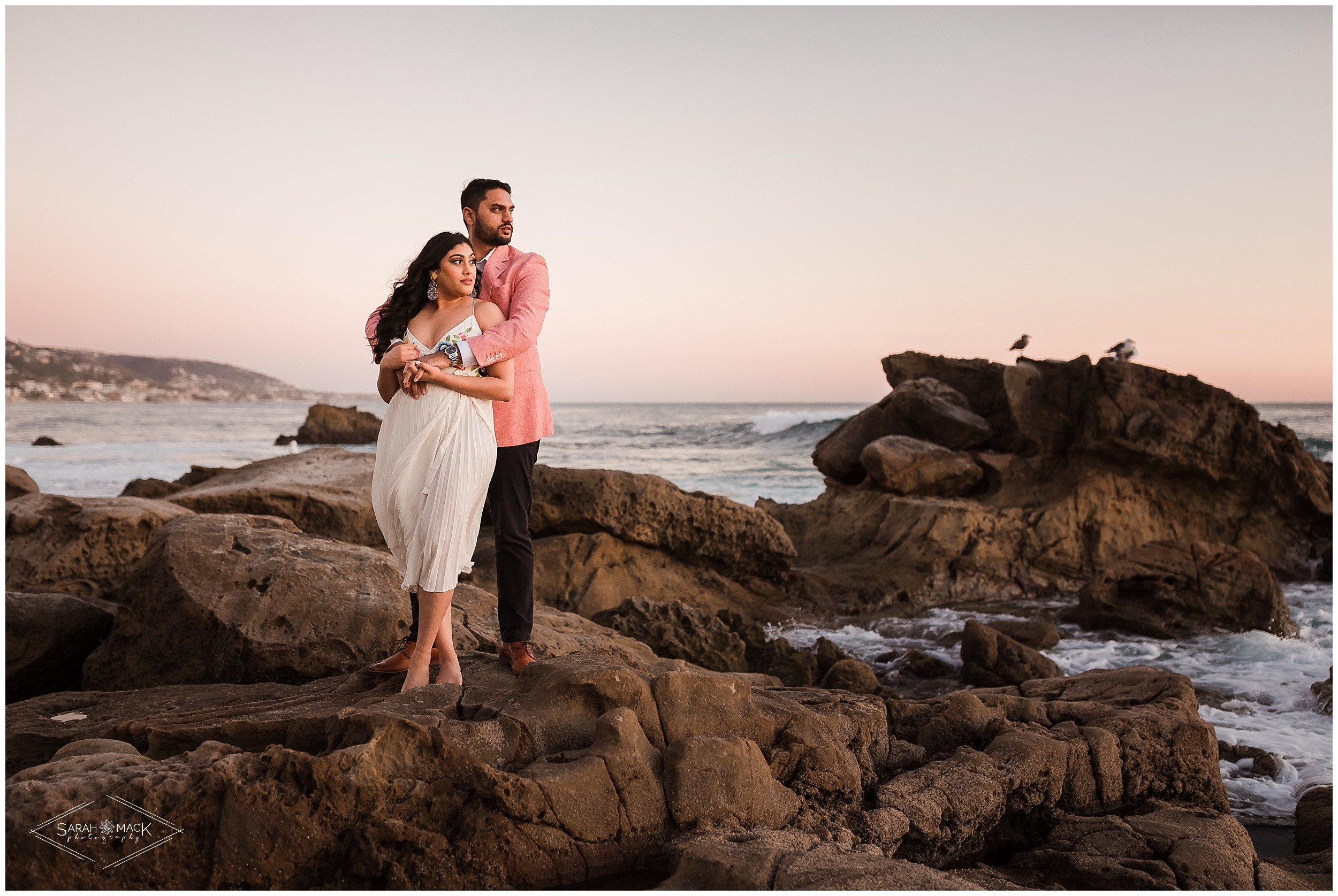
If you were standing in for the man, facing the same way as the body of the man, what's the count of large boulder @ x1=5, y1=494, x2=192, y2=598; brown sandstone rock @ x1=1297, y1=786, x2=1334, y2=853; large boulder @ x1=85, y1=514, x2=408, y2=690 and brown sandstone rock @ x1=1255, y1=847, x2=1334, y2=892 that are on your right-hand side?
2

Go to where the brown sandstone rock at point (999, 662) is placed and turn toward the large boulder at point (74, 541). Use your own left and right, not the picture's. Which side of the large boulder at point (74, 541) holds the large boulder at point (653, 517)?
right

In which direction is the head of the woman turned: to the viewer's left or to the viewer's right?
to the viewer's right

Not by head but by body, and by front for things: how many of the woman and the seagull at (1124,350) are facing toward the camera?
1

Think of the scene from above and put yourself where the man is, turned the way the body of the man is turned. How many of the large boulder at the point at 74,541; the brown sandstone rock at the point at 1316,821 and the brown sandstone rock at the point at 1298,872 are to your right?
1

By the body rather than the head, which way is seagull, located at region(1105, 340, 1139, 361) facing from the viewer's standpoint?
to the viewer's right

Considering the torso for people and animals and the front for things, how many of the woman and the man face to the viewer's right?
0

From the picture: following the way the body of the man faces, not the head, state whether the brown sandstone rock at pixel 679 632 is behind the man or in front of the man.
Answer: behind

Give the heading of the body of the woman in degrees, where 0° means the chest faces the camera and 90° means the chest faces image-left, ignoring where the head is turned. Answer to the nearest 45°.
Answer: approximately 0°

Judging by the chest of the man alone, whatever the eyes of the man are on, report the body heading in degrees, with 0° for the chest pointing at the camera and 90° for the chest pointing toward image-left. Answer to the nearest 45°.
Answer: approximately 45°

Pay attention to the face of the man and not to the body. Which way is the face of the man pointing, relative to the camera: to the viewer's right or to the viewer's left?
to the viewer's right

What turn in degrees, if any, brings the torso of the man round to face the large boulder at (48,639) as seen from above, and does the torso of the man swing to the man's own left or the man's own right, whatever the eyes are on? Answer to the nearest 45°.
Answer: approximately 90° to the man's own right

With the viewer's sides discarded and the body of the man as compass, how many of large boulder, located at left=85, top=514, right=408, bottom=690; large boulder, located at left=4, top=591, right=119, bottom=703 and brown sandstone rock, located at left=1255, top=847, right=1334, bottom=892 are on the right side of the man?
2
